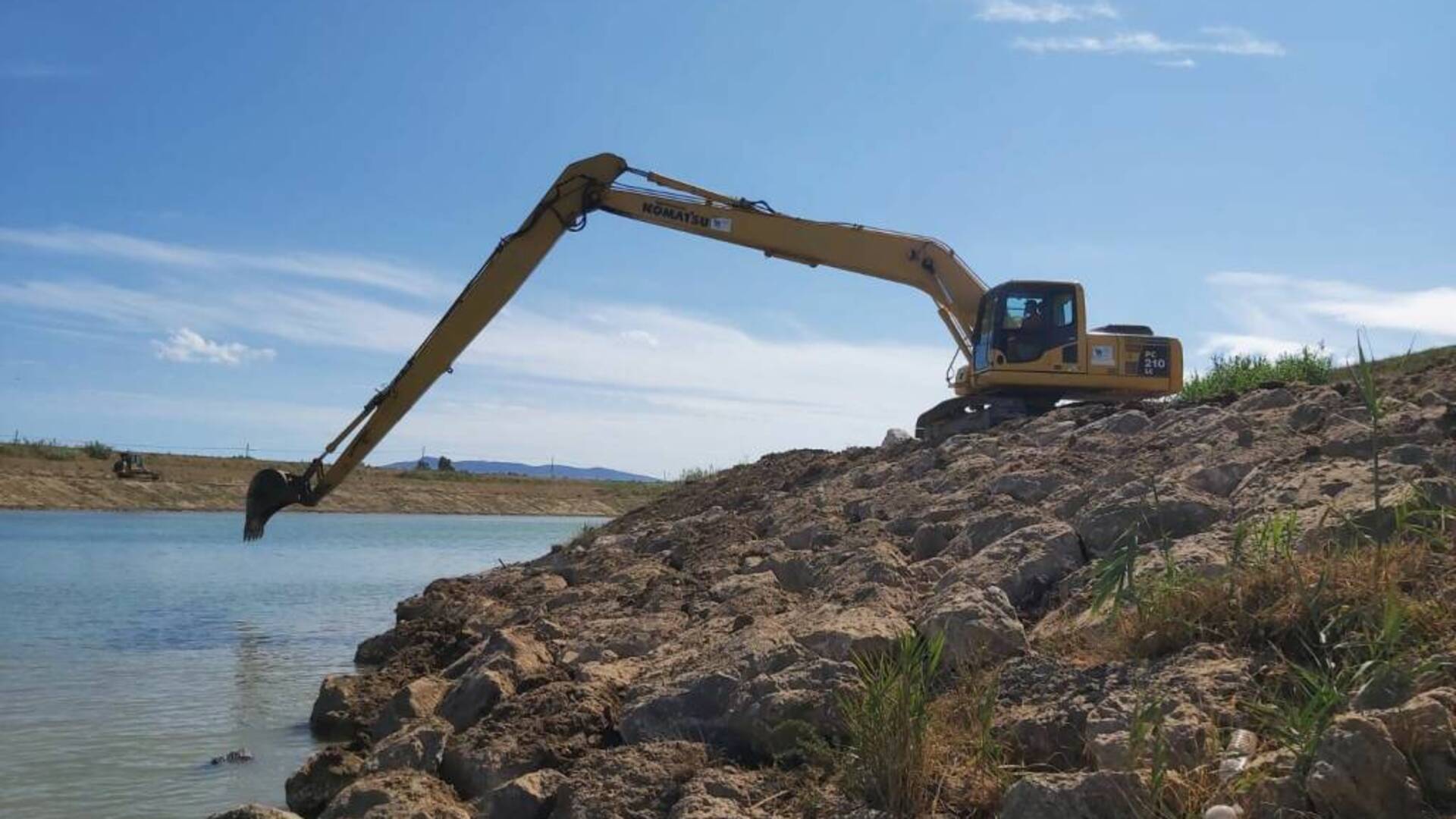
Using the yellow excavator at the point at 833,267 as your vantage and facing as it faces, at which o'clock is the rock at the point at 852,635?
The rock is roughly at 9 o'clock from the yellow excavator.

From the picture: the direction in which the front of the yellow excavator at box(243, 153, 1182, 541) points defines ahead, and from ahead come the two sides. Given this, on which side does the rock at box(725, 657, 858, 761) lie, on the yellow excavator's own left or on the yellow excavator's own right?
on the yellow excavator's own left

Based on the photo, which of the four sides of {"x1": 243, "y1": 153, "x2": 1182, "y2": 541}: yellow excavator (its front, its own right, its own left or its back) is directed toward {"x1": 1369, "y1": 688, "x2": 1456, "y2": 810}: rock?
left

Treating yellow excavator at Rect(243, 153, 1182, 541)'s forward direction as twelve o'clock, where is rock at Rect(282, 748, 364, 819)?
The rock is roughly at 10 o'clock from the yellow excavator.

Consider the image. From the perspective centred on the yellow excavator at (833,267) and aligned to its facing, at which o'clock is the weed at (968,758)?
The weed is roughly at 9 o'clock from the yellow excavator.

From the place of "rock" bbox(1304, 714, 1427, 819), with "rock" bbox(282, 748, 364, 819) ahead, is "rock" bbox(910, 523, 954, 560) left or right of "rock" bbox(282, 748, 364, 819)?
right

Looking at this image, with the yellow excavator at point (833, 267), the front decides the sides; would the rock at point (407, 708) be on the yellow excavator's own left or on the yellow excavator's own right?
on the yellow excavator's own left

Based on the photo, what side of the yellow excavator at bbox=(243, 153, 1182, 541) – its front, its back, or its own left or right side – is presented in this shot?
left

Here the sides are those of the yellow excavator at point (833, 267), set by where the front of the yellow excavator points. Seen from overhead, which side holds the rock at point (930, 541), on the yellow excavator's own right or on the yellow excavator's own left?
on the yellow excavator's own left

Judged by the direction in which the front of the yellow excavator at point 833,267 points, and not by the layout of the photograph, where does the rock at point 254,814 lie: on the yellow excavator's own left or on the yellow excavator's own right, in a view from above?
on the yellow excavator's own left

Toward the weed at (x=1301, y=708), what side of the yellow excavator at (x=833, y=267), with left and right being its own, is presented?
left

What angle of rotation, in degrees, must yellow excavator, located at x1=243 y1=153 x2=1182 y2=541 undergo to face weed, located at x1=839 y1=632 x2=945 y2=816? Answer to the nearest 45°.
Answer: approximately 90° to its left
